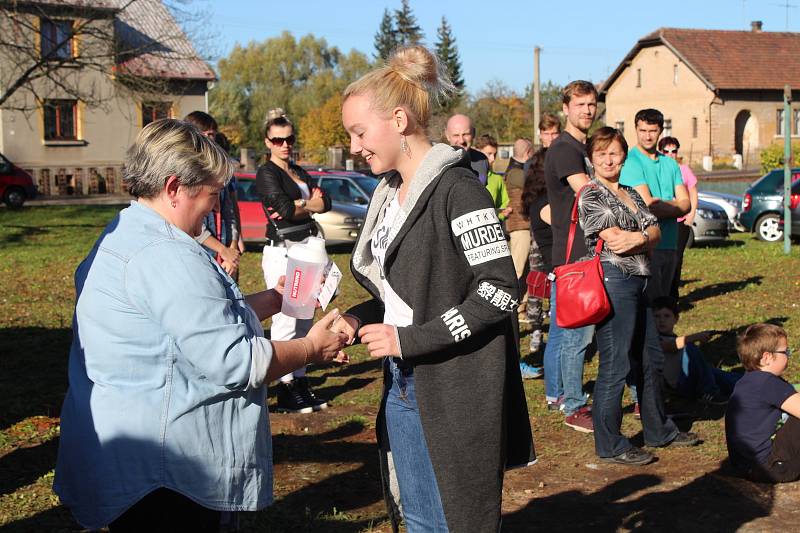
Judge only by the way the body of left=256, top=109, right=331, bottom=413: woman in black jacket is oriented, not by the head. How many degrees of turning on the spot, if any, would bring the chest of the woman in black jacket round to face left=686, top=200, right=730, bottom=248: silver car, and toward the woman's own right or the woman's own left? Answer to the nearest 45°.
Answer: approximately 90° to the woman's own left

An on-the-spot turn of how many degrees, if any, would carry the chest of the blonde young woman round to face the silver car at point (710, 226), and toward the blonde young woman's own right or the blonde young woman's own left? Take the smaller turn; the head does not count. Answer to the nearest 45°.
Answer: approximately 90° to the blonde young woman's own right

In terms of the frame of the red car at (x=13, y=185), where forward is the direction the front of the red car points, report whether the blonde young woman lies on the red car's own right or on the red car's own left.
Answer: on the red car's own right

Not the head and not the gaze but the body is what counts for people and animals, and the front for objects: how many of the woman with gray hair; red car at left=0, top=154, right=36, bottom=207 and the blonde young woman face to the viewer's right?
2

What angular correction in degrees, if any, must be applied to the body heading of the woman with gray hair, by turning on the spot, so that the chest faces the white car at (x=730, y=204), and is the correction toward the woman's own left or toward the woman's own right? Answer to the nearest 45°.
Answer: approximately 45° to the woman's own left

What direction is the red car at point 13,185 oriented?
to the viewer's right

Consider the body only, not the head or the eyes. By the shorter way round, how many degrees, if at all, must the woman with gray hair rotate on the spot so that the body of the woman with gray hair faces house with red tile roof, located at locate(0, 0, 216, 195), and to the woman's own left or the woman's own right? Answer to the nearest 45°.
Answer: approximately 90° to the woman's own left

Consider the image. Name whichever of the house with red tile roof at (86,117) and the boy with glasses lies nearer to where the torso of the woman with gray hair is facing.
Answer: the boy with glasses

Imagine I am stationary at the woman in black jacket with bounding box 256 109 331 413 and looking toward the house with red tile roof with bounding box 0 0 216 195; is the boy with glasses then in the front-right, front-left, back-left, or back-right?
back-right

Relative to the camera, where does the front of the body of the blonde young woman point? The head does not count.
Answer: to the viewer's left

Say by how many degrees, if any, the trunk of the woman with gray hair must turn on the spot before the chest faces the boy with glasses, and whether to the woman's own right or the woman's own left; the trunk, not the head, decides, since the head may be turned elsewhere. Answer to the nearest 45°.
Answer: approximately 45° to the woman's own left

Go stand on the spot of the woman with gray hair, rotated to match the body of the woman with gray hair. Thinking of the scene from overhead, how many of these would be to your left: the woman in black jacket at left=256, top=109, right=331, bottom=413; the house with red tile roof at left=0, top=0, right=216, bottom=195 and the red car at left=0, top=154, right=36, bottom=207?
3

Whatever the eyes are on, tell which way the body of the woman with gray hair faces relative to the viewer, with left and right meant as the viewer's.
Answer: facing to the right of the viewer

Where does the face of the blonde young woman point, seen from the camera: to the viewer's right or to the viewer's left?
to the viewer's left

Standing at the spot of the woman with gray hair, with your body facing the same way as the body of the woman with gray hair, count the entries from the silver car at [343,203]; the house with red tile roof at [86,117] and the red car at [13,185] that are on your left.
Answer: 3

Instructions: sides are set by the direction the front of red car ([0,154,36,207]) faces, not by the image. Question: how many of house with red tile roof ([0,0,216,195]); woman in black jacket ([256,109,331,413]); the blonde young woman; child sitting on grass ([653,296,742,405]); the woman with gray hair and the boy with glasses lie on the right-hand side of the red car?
5
